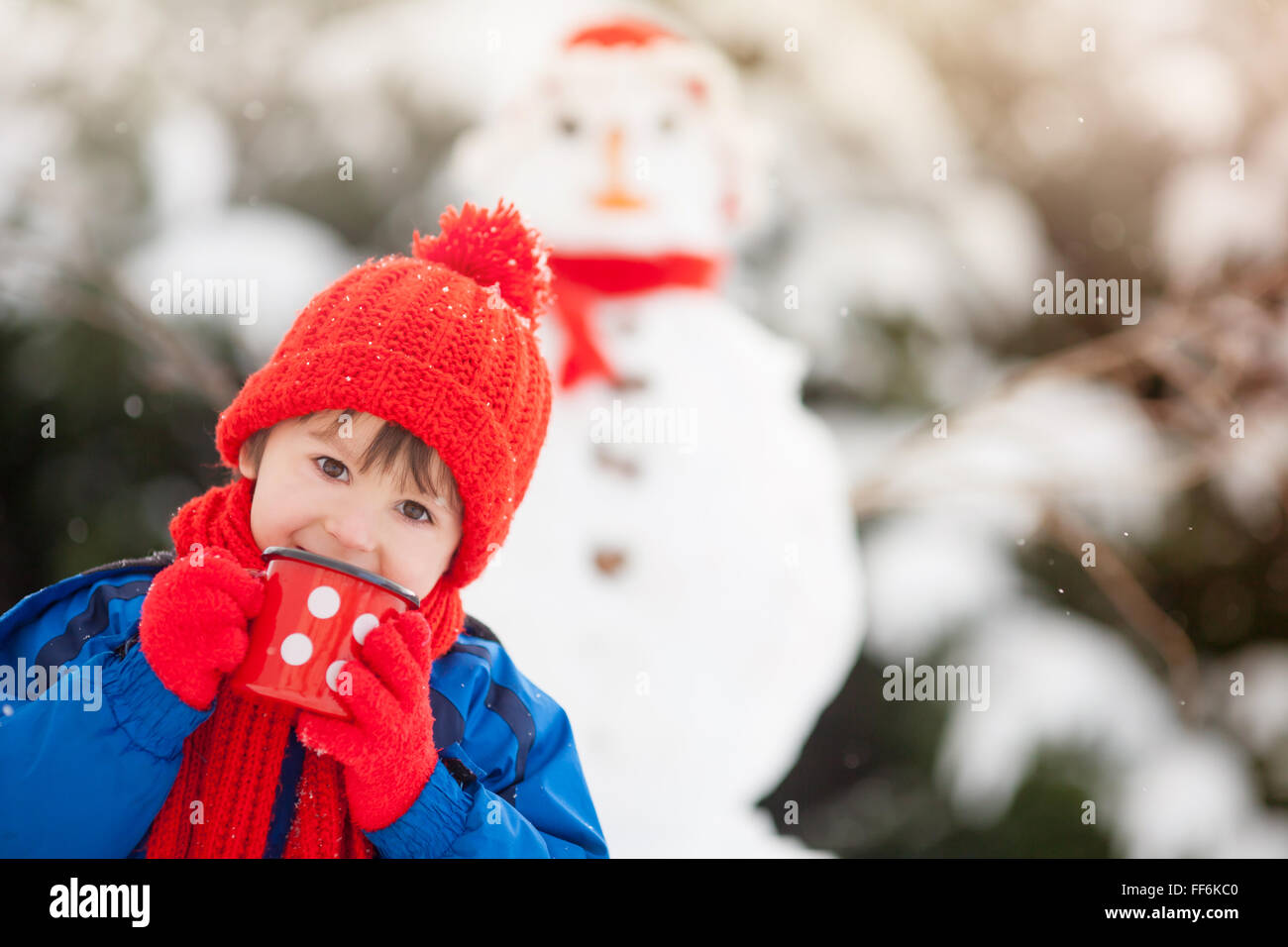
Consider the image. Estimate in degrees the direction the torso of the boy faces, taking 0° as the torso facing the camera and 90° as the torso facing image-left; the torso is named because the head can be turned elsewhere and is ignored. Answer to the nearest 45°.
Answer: approximately 0°

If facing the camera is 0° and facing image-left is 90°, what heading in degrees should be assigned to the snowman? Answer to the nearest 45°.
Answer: approximately 0°

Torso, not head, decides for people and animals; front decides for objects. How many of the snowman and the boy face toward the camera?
2
